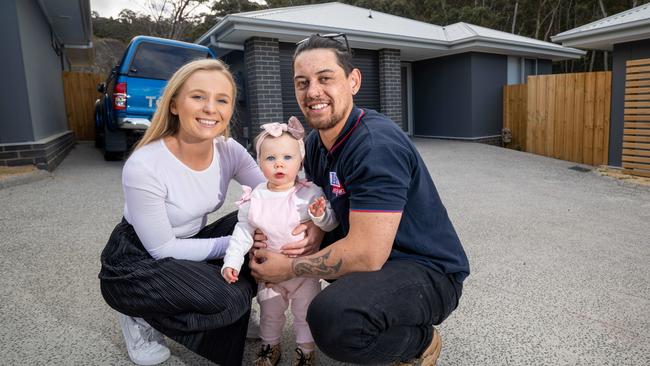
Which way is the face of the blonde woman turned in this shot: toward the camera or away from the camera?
toward the camera

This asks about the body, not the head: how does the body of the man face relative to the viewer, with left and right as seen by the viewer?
facing the viewer and to the left of the viewer

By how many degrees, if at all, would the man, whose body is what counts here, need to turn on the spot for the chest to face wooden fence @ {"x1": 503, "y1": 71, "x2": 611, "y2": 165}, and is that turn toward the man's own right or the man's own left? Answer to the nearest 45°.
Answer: approximately 180°

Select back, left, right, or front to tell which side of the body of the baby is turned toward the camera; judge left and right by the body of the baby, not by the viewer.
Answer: front

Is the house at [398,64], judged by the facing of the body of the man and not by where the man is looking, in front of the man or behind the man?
behind

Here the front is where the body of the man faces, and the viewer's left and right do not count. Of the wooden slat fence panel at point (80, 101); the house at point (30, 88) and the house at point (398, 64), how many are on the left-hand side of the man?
0

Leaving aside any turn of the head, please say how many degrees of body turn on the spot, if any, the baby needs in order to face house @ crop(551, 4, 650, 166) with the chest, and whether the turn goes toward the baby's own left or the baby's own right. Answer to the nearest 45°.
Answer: approximately 135° to the baby's own left

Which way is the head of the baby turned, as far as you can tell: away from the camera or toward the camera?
toward the camera

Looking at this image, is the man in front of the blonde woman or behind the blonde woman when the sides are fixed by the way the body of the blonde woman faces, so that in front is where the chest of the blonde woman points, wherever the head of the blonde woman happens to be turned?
in front

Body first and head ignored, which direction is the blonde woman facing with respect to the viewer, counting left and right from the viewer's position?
facing the viewer and to the right of the viewer

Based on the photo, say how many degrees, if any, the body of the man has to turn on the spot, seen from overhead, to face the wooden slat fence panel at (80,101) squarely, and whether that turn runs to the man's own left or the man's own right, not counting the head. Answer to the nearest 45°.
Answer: approximately 90° to the man's own right

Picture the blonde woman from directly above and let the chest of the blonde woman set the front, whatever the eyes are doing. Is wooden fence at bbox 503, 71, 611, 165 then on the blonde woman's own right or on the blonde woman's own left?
on the blonde woman's own left

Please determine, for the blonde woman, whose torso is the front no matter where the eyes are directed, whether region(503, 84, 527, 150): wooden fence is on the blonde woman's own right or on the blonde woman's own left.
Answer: on the blonde woman's own left
